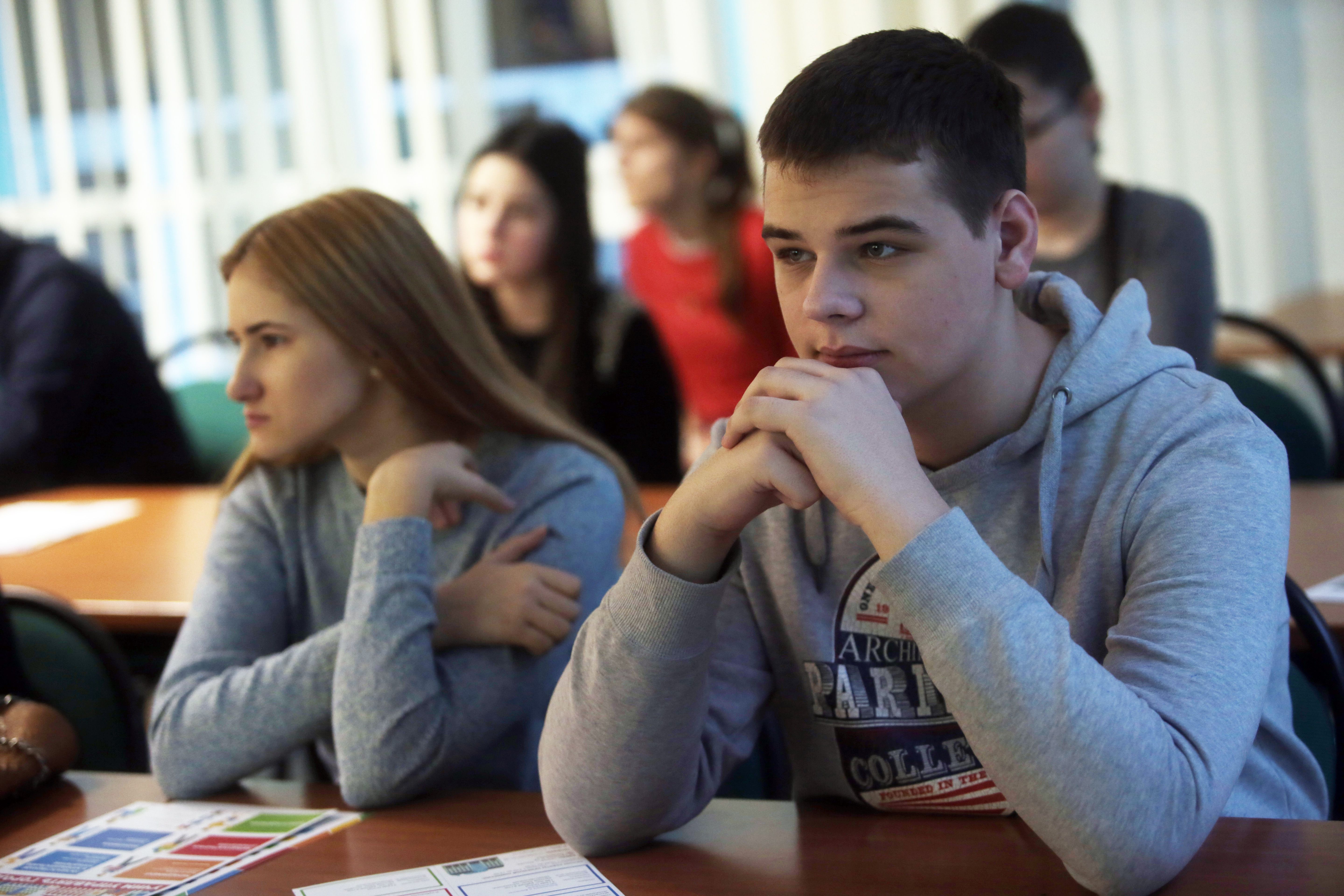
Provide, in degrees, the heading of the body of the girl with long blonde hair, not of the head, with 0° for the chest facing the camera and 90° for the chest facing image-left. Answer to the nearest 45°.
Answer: approximately 45°

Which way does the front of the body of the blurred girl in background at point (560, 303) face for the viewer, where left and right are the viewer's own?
facing the viewer and to the left of the viewer

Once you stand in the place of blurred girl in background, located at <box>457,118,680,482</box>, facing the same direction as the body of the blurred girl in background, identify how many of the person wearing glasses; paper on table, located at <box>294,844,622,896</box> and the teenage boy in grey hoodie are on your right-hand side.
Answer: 0

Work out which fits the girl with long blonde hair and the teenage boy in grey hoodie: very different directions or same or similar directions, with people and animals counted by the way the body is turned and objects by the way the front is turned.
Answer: same or similar directions

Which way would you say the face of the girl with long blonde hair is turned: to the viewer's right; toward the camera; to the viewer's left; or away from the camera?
to the viewer's left

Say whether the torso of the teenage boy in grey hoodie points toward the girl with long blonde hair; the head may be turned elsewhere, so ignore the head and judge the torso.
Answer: no

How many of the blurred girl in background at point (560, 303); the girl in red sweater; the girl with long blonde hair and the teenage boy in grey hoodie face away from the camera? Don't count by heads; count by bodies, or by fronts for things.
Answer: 0

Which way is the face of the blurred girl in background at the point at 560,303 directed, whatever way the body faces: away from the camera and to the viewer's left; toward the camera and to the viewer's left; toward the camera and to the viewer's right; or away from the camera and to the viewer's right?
toward the camera and to the viewer's left

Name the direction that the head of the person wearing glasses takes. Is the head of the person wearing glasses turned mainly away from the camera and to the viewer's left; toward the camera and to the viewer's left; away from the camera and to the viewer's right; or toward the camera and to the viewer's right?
toward the camera and to the viewer's left

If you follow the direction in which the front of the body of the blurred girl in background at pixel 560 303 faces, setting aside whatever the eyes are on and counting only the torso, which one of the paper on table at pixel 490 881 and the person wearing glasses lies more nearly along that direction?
the paper on table

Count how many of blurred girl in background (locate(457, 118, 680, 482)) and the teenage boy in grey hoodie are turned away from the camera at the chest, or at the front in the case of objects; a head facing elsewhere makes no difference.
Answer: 0

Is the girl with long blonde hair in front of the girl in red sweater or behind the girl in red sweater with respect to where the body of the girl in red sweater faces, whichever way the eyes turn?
in front

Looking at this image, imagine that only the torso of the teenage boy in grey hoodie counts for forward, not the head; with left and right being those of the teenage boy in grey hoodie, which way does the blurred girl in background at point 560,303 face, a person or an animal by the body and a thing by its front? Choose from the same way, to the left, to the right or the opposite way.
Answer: the same way

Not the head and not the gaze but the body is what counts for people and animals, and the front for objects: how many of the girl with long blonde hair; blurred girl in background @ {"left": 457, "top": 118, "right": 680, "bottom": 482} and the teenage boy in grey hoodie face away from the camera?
0

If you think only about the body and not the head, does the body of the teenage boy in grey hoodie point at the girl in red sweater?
no

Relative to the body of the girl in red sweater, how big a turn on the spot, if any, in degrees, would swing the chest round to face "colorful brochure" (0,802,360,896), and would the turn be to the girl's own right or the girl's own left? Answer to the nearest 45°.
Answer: approximately 45° to the girl's own left

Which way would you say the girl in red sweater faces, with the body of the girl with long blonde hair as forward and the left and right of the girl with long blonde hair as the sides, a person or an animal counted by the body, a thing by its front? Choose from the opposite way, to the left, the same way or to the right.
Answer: the same way
